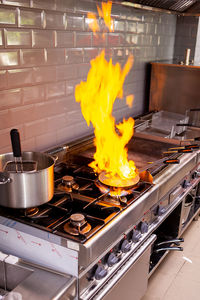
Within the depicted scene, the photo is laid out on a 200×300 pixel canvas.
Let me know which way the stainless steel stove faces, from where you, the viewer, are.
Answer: facing the viewer and to the right of the viewer
